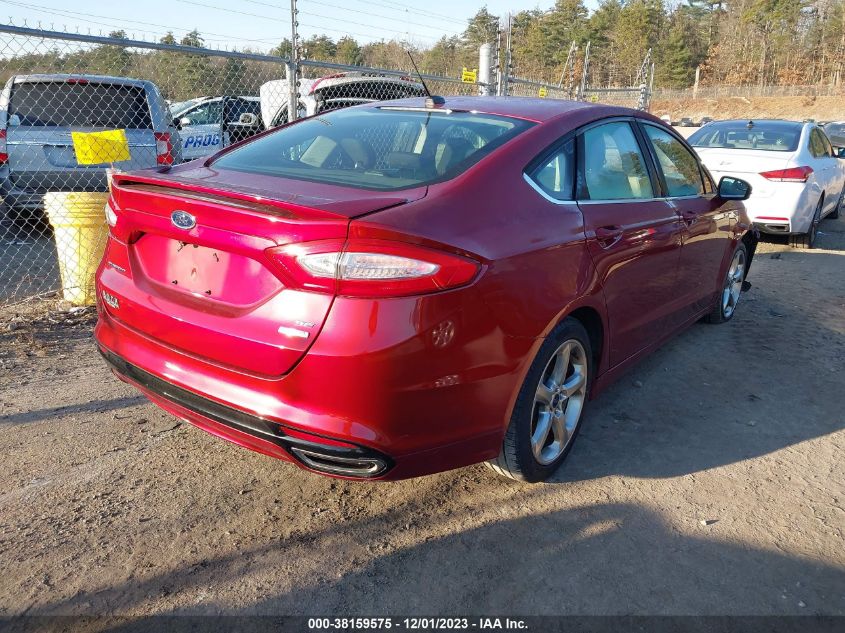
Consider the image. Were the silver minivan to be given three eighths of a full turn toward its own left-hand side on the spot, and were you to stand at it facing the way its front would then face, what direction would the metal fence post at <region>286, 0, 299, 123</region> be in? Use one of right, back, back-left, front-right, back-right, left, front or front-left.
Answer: left

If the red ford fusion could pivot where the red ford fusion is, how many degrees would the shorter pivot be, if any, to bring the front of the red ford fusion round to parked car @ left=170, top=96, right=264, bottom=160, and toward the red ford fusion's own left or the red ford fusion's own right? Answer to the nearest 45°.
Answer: approximately 45° to the red ford fusion's own left

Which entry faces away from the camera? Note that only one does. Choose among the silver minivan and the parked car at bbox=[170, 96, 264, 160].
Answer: the silver minivan

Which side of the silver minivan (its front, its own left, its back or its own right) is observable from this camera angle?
back

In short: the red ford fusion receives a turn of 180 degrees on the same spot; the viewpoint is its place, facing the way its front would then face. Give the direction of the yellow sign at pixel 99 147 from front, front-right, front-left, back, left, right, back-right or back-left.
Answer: right

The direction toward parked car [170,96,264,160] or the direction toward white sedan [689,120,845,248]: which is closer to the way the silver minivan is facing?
the parked car

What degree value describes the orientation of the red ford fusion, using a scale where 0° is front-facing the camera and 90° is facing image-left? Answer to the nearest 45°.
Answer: approximately 225°

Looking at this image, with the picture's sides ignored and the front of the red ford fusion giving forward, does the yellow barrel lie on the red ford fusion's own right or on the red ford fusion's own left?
on the red ford fusion's own left

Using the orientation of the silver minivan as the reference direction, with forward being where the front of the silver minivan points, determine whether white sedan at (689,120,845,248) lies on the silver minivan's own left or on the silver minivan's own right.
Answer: on the silver minivan's own right

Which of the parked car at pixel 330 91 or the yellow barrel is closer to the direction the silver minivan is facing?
the parked car
